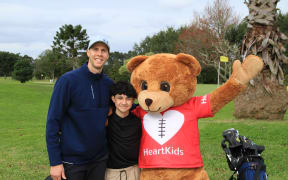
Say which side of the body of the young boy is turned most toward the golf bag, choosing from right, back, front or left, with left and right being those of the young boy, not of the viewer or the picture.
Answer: left

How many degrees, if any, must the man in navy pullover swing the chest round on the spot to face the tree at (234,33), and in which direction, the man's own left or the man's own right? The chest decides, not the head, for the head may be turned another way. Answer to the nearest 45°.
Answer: approximately 90° to the man's own left

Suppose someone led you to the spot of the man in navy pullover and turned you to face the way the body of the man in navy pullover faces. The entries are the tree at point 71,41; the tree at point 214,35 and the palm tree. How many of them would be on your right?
0

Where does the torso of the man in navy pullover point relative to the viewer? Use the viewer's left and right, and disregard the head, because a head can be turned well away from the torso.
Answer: facing the viewer and to the right of the viewer

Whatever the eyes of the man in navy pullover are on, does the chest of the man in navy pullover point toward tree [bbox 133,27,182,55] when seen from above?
no

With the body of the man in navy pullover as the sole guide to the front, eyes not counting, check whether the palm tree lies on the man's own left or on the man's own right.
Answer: on the man's own left

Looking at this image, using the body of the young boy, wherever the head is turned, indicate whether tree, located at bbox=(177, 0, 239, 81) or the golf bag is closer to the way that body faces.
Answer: the golf bag

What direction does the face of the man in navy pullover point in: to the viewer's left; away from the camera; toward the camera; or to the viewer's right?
toward the camera

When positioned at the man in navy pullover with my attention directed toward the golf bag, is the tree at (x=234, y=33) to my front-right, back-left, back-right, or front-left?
front-left

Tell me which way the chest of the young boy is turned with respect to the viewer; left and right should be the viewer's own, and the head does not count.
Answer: facing the viewer

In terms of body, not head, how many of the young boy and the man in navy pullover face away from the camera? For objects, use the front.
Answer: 0

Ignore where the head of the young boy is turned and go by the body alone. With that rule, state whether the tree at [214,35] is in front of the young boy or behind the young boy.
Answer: behind

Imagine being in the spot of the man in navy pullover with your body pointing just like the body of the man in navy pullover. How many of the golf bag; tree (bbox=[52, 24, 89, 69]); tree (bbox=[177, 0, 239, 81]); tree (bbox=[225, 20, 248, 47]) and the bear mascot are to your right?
0

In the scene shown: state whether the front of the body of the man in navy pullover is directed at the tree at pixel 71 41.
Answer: no

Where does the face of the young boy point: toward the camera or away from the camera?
toward the camera

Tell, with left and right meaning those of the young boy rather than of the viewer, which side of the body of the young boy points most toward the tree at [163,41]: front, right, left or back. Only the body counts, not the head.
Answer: back

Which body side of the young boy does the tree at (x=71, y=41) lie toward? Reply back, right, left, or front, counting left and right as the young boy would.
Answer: back
